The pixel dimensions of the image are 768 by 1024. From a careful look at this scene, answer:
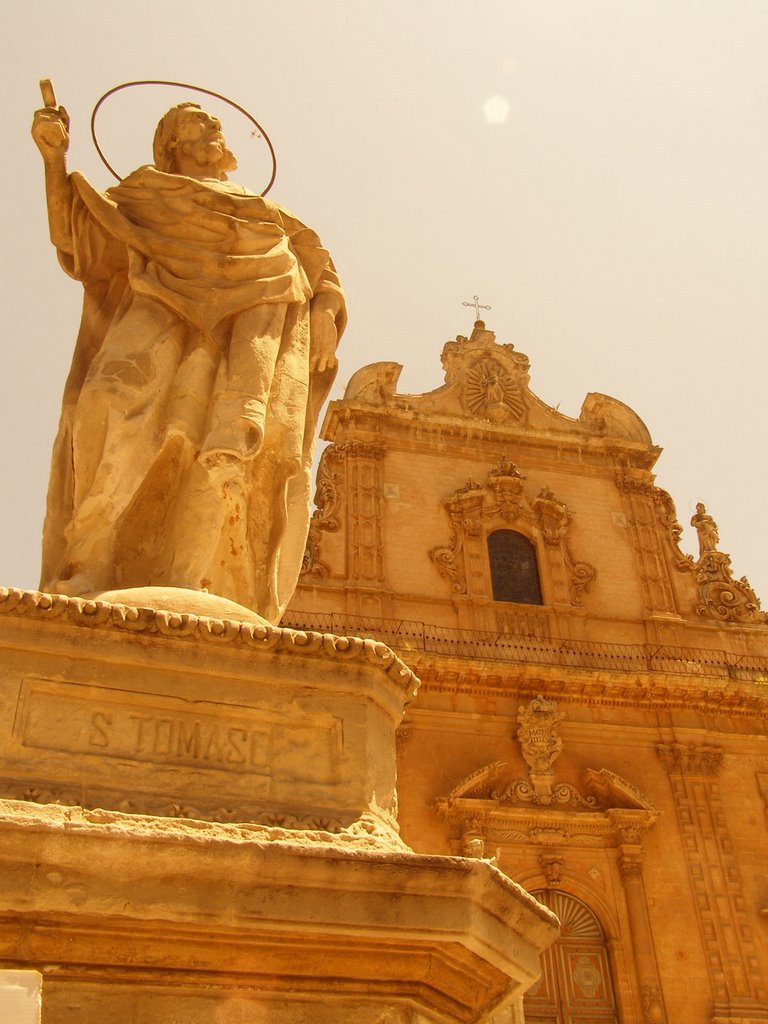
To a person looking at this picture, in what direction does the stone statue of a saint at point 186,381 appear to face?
facing the viewer

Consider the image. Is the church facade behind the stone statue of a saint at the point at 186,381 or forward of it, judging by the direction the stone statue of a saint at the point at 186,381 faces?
behind
